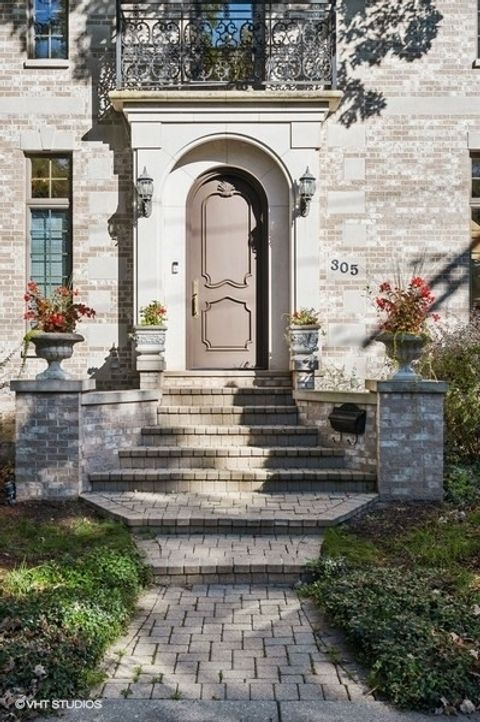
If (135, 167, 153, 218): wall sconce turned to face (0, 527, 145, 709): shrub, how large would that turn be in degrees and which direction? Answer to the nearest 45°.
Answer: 0° — it already faces it

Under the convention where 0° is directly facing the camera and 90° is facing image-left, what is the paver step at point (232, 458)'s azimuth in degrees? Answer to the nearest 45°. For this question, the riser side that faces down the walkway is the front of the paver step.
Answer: approximately 0°

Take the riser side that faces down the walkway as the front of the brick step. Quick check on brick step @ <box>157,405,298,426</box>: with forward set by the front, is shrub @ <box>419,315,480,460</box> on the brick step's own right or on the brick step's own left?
on the brick step's own left

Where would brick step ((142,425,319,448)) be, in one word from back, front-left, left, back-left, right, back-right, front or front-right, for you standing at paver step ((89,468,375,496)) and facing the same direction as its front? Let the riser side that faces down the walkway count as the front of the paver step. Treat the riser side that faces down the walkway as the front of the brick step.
back

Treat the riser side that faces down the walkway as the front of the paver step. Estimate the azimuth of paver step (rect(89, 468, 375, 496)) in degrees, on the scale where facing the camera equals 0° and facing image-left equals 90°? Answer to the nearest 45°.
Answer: approximately 0°
